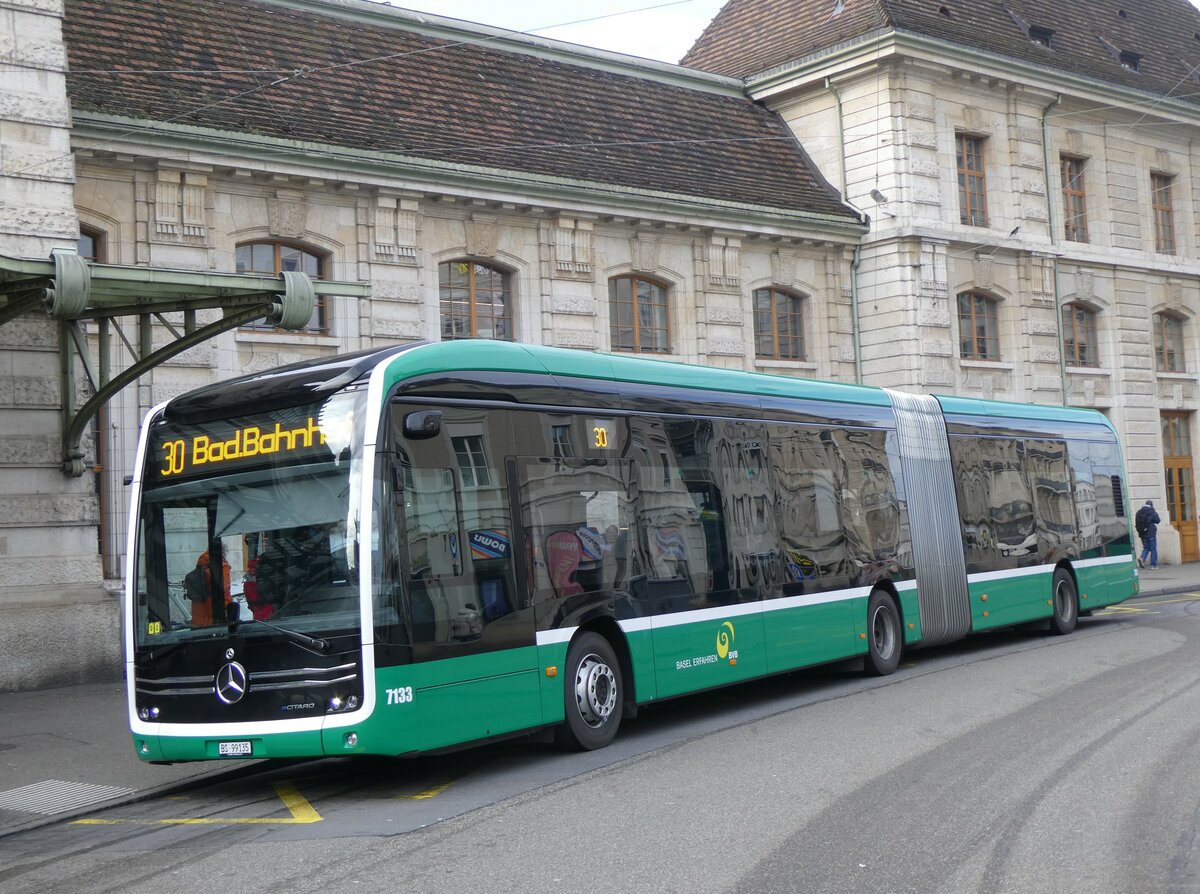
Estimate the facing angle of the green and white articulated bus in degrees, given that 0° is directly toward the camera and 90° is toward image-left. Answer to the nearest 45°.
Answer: approximately 45°

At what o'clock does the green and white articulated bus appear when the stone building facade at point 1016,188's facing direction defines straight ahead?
The green and white articulated bus is roughly at 2 o'clock from the stone building facade.

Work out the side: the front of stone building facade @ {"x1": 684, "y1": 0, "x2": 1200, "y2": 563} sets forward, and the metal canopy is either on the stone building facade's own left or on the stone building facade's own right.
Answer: on the stone building facade's own right

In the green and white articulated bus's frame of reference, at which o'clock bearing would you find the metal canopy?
The metal canopy is roughly at 1 o'clock from the green and white articulated bus.

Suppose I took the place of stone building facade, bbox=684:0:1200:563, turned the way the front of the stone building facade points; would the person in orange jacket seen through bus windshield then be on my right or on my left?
on my right

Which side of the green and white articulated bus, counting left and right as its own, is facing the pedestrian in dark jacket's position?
back

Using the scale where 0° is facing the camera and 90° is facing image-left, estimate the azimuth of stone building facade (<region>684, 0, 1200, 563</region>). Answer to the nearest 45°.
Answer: approximately 315°

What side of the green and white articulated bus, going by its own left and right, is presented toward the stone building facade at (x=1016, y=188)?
back

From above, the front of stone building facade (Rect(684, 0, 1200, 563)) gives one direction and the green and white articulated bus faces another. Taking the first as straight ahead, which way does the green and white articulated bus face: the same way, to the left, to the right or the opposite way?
to the right
